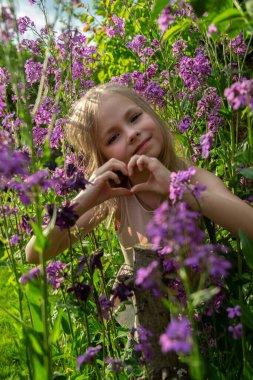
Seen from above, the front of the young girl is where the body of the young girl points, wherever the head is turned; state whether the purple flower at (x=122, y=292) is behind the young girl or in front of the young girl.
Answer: in front

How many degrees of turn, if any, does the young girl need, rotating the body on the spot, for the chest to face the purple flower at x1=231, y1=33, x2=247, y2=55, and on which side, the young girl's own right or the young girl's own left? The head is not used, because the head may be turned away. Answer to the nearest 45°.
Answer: approximately 135° to the young girl's own left

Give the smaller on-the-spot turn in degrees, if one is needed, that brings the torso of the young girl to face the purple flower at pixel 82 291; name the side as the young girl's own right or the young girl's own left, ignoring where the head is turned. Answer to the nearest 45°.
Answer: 0° — they already face it

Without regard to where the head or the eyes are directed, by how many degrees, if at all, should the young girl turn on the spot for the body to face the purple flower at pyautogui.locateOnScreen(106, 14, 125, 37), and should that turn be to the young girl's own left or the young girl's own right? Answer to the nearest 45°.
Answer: approximately 180°

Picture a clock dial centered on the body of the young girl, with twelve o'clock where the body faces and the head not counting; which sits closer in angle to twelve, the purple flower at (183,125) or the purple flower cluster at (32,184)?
the purple flower cluster

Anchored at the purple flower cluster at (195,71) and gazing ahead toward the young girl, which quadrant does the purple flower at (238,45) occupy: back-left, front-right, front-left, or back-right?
back-left

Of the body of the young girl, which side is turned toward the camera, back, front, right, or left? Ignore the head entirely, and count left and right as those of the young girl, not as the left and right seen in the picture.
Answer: front

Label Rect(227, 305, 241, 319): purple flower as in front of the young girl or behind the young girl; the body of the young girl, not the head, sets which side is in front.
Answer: in front

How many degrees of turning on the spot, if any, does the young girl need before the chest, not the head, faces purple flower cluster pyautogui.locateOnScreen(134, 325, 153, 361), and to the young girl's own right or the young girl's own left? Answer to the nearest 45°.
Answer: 0° — they already face it

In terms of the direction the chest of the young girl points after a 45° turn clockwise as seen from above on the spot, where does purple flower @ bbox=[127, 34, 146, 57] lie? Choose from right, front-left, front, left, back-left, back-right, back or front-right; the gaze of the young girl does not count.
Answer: back-right

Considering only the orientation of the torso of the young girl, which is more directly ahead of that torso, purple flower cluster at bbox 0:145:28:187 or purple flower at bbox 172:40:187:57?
the purple flower cluster

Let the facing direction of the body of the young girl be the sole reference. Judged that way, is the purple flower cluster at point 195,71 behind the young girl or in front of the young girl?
behind

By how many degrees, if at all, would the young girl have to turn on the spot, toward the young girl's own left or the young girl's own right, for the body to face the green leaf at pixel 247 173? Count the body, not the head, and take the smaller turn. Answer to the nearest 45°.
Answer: approximately 45° to the young girl's own left

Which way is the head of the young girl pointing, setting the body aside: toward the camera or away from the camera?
toward the camera

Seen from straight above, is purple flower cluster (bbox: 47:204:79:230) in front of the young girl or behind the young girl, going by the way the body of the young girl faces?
in front

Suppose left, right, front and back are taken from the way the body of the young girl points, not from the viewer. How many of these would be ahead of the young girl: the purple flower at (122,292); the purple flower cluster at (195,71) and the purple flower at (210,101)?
1

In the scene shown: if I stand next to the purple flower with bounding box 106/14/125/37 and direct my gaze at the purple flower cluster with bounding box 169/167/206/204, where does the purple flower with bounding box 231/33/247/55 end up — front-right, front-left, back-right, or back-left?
front-left

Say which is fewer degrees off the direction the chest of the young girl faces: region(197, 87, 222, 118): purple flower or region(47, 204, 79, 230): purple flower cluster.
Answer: the purple flower cluster

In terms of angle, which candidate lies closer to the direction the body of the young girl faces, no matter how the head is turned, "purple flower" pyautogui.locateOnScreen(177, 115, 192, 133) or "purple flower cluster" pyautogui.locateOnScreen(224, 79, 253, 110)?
the purple flower cluster
